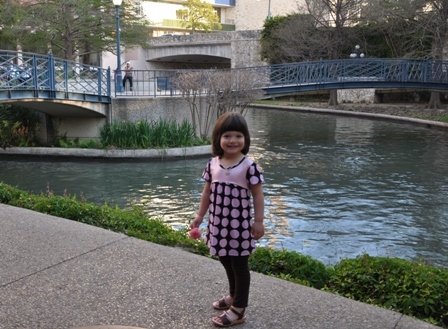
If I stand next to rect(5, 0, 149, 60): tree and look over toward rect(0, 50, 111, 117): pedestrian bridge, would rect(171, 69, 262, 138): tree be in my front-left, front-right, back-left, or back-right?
front-left

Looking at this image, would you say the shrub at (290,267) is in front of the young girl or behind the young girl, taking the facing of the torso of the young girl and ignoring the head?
behind

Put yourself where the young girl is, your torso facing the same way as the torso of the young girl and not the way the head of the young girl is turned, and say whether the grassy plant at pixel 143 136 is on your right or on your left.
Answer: on your right

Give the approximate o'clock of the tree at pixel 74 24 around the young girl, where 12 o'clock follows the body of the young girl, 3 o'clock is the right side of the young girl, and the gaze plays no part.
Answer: The tree is roughly at 4 o'clock from the young girl.

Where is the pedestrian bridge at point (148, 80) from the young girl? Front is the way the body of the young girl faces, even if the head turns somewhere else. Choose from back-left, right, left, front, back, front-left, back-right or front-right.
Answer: back-right

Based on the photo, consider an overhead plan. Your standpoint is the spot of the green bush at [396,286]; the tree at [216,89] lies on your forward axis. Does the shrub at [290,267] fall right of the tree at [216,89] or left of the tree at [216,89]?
left

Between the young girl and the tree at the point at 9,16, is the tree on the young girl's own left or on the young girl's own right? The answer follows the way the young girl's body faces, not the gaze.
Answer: on the young girl's own right

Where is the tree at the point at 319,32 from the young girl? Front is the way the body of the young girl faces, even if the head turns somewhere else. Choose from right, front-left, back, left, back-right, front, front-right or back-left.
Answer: back-right

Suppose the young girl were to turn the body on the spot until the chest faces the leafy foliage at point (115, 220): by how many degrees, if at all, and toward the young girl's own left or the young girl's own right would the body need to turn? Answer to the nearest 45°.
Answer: approximately 90° to the young girl's own right

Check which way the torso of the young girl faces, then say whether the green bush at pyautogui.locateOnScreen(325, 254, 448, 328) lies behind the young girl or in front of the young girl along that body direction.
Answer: behind

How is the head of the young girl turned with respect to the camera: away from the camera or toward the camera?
toward the camera

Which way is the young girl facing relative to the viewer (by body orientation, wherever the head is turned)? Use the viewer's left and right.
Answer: facing the viewer and to the left of the viewer

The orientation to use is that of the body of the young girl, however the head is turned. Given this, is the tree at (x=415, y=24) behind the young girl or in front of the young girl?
behind
